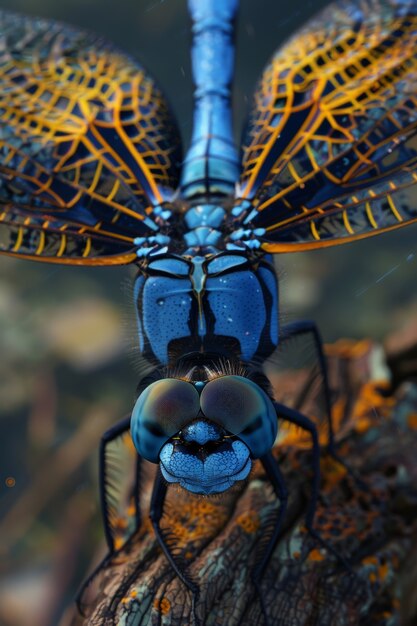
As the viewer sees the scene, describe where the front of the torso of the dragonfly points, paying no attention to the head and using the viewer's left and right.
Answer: facing the viewer
